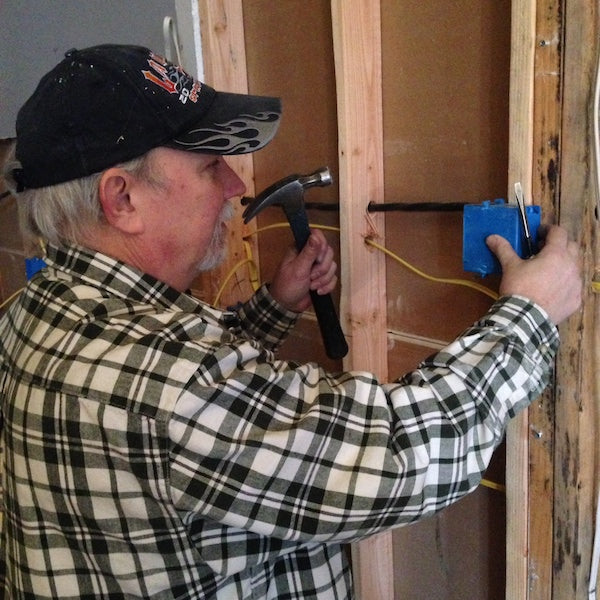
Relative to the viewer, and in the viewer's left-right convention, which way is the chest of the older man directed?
facing away from the viewer and to the right of the viewer

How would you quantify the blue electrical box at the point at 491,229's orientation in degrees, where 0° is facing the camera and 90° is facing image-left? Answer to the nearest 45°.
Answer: approximately 0°

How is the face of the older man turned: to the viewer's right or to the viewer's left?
to the viewer's right

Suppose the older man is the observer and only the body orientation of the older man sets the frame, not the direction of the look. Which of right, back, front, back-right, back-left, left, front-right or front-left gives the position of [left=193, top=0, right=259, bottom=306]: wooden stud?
front-left

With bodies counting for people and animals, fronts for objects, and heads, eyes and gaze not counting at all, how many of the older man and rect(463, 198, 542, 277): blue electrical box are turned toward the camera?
1
